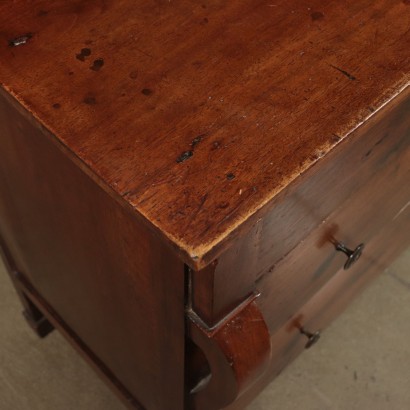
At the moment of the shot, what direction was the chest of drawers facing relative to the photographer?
facing the viewer and to the right of the viewer
